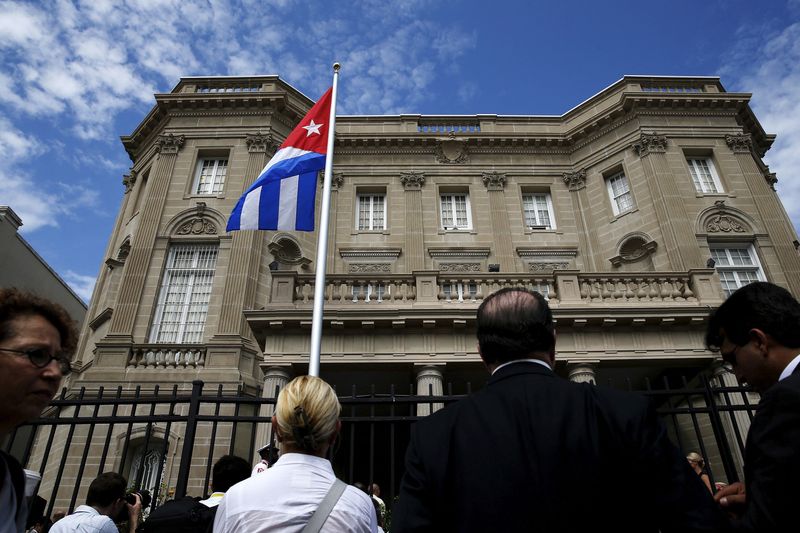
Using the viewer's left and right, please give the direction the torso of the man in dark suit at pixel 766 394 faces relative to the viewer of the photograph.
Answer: facing to the left of the viewer

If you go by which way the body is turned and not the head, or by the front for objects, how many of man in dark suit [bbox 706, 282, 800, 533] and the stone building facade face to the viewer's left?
1

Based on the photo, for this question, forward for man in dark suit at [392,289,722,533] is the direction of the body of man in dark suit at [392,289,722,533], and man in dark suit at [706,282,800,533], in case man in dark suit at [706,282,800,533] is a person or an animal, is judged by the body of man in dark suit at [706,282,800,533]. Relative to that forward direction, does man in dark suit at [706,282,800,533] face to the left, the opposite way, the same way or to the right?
to the left

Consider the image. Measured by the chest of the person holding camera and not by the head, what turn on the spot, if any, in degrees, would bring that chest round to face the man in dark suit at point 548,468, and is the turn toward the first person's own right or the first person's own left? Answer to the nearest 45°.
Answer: approximately 135° to the first person's own right

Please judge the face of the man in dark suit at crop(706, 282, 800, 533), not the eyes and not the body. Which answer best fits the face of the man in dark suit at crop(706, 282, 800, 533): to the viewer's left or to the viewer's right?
to the viewer's left

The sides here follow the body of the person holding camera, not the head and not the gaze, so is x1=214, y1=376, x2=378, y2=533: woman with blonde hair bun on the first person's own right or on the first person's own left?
on the first person's own right

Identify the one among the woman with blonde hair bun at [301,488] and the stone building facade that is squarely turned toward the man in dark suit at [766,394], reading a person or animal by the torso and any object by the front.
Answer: the stone building facade

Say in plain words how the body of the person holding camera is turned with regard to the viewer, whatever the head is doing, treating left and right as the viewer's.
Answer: facing away from the viewer and to the right of the viewer

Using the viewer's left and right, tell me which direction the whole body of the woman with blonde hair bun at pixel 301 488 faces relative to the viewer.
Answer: facing away from the viewer

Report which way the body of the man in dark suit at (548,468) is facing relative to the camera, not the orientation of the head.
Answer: away from the camera

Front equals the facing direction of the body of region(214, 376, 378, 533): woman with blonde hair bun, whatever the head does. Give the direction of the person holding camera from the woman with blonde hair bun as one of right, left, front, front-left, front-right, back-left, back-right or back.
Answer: front-left
